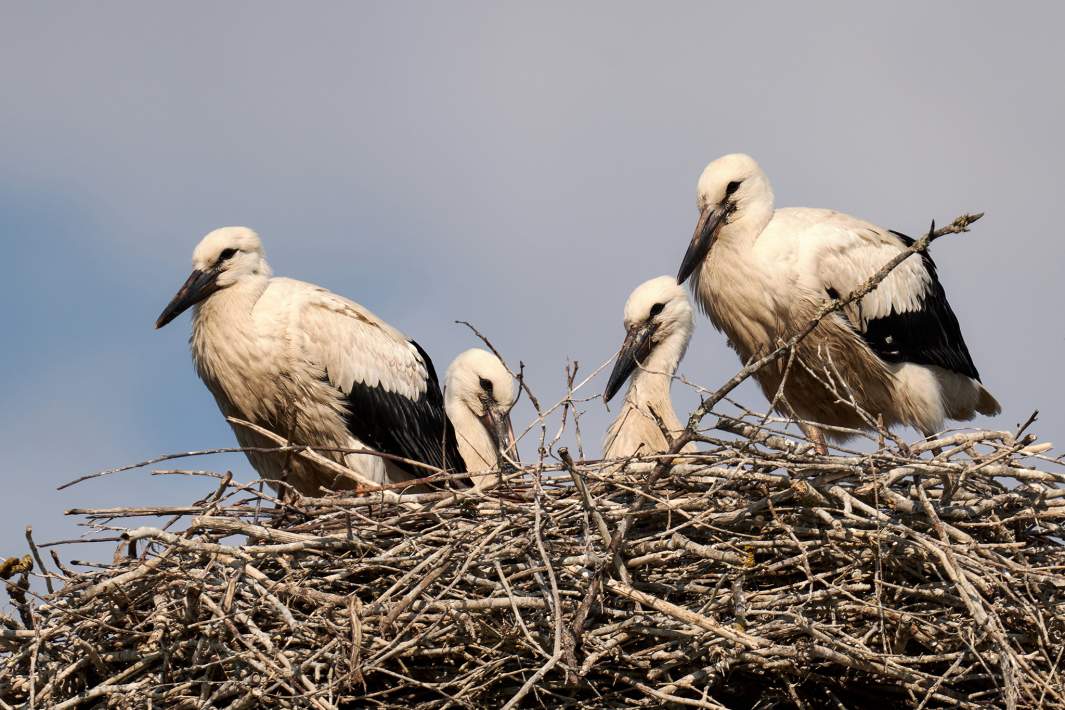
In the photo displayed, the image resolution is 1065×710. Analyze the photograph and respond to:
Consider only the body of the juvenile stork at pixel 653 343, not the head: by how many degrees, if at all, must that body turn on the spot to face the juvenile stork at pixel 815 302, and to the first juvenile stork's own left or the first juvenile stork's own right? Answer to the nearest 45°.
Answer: approximately 135° to the first juvenile stork's own left

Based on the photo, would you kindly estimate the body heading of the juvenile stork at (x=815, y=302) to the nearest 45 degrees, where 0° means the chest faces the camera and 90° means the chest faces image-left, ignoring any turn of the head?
approximately 45°

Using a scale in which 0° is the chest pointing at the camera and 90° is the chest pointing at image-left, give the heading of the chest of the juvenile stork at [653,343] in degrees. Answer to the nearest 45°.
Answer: approximately 45°

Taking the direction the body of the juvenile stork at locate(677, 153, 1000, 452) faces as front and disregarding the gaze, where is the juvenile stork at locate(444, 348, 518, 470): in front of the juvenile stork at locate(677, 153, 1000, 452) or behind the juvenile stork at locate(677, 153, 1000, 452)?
in front

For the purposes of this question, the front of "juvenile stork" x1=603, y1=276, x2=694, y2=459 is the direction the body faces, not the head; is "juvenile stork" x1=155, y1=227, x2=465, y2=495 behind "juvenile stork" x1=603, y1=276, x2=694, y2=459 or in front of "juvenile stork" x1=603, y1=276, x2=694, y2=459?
in front
